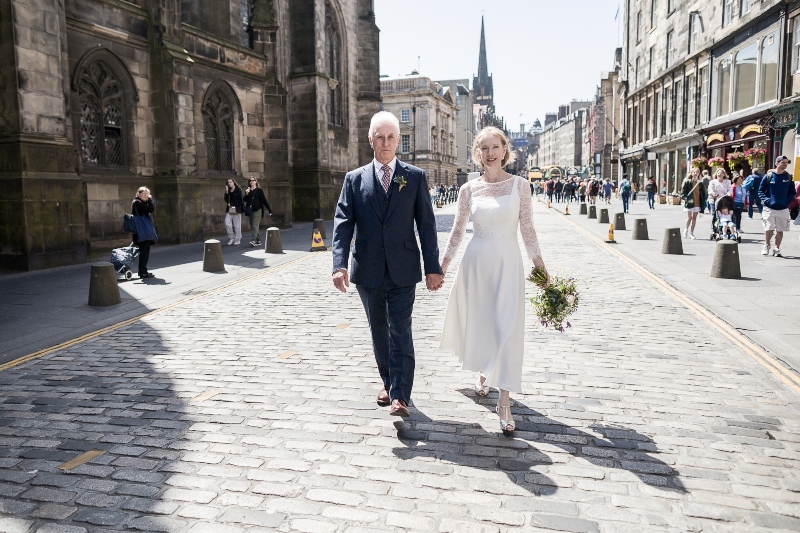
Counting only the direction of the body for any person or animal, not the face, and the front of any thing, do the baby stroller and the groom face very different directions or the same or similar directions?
same or similar directions

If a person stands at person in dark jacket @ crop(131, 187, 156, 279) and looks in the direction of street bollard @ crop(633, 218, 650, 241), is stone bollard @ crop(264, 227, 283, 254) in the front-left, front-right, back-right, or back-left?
front-left

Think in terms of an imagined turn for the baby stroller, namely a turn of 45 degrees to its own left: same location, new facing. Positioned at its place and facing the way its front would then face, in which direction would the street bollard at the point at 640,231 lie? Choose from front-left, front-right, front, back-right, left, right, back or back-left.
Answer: back

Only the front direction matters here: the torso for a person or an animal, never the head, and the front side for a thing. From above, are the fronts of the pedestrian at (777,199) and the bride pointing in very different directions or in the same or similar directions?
same or similar directions

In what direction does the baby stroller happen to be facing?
toward the camera

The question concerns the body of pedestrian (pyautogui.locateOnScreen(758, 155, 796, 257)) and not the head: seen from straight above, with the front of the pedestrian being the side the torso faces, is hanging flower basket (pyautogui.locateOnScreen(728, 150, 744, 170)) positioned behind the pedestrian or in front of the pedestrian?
behind

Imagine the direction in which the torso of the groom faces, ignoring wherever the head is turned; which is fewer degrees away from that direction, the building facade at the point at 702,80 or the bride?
the bride

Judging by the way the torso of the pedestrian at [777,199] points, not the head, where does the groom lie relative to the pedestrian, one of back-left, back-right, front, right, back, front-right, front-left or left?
front

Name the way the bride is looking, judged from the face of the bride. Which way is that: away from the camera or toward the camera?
toward the camera

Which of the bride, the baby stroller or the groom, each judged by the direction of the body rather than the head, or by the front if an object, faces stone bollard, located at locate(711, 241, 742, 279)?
the baby stroller

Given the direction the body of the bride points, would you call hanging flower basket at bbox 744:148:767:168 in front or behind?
behind

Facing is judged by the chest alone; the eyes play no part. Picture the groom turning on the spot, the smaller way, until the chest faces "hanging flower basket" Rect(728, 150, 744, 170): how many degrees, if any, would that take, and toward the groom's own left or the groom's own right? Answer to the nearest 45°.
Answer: approximately 135° to the groom's own left

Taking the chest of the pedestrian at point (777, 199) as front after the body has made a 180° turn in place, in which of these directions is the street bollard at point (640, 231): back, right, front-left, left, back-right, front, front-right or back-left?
front-left

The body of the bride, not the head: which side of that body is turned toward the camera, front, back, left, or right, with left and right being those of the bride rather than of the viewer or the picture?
front

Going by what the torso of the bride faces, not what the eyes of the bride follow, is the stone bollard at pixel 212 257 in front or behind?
behind

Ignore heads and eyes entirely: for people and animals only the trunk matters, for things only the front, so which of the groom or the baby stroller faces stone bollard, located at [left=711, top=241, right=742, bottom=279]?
the baby stroller

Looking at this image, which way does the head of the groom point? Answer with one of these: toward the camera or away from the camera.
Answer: toward the camera

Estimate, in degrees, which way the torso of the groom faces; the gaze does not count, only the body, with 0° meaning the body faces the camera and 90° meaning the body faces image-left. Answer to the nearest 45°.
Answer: approximately 0°
